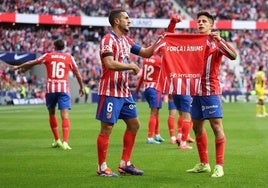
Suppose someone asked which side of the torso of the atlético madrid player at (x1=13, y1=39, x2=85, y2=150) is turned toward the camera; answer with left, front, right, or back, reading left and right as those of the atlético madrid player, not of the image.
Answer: back

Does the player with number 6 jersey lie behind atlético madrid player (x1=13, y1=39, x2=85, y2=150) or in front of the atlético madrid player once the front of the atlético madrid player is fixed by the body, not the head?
behind

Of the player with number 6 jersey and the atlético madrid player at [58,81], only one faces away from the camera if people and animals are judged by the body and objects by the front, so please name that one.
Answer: the atlético madrid player

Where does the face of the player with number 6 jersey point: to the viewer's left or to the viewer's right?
to the viewer's right

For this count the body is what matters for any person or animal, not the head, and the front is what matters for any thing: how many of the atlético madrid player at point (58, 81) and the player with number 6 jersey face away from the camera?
1
